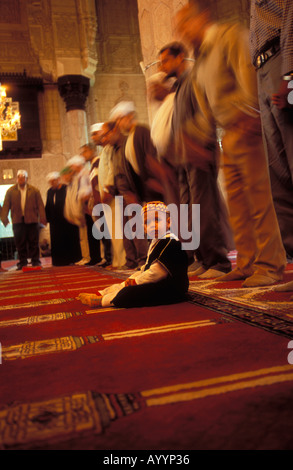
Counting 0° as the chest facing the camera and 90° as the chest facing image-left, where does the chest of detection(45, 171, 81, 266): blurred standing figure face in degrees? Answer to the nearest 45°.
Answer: approximately 45°

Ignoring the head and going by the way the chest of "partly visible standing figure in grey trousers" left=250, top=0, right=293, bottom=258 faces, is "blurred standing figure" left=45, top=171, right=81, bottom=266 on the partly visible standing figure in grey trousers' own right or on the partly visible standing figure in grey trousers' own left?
on the partly visible standing figure in grey trousers' own right

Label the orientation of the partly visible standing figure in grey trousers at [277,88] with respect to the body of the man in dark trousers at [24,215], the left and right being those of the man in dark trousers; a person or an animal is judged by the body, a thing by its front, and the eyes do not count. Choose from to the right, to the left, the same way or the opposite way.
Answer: to the right

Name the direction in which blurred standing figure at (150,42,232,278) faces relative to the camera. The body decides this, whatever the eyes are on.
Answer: to the viewer's left

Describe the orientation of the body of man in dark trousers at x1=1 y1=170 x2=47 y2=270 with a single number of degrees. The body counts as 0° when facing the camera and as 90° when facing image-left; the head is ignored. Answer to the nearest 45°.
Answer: approximately 0°

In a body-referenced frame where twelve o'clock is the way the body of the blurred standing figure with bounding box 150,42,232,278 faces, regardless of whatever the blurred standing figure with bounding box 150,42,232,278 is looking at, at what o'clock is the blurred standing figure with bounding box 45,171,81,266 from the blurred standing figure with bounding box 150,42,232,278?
the blurred standing figure with bounding box 45,171,81,266 is roughly at 2 o'clock from the blurred standing figure with bounding box 150,42,232,278.
